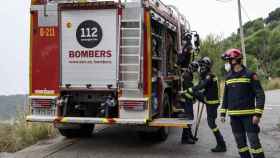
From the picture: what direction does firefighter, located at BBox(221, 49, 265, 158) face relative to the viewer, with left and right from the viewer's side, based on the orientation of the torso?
facing the viewer and to the left of the viewer

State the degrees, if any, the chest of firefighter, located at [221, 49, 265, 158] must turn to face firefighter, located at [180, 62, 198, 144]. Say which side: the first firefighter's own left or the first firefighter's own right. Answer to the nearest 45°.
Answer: approximately 90° to the first firefighter's own right

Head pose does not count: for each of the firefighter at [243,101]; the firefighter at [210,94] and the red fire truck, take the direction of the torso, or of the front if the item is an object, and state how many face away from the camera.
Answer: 1

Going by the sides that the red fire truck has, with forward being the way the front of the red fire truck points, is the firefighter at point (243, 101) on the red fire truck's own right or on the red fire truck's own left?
on the red fire truck's own right

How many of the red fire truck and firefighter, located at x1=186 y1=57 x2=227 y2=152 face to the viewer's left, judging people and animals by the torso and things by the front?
1

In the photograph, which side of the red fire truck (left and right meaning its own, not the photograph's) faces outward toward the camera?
back

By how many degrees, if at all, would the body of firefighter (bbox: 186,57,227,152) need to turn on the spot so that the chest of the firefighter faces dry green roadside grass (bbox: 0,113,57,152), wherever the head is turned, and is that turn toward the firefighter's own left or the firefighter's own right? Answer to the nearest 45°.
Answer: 0° — they already face it

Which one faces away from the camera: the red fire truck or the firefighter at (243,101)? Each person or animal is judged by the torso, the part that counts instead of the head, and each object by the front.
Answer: the red fire truck

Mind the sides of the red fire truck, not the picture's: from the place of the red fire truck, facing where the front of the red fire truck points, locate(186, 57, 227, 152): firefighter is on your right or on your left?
on your right

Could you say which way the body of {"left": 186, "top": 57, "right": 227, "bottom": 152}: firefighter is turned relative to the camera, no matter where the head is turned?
to the viewer's left

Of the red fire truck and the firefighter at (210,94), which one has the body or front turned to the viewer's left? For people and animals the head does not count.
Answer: the firefighter

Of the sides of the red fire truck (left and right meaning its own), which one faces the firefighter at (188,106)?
right
